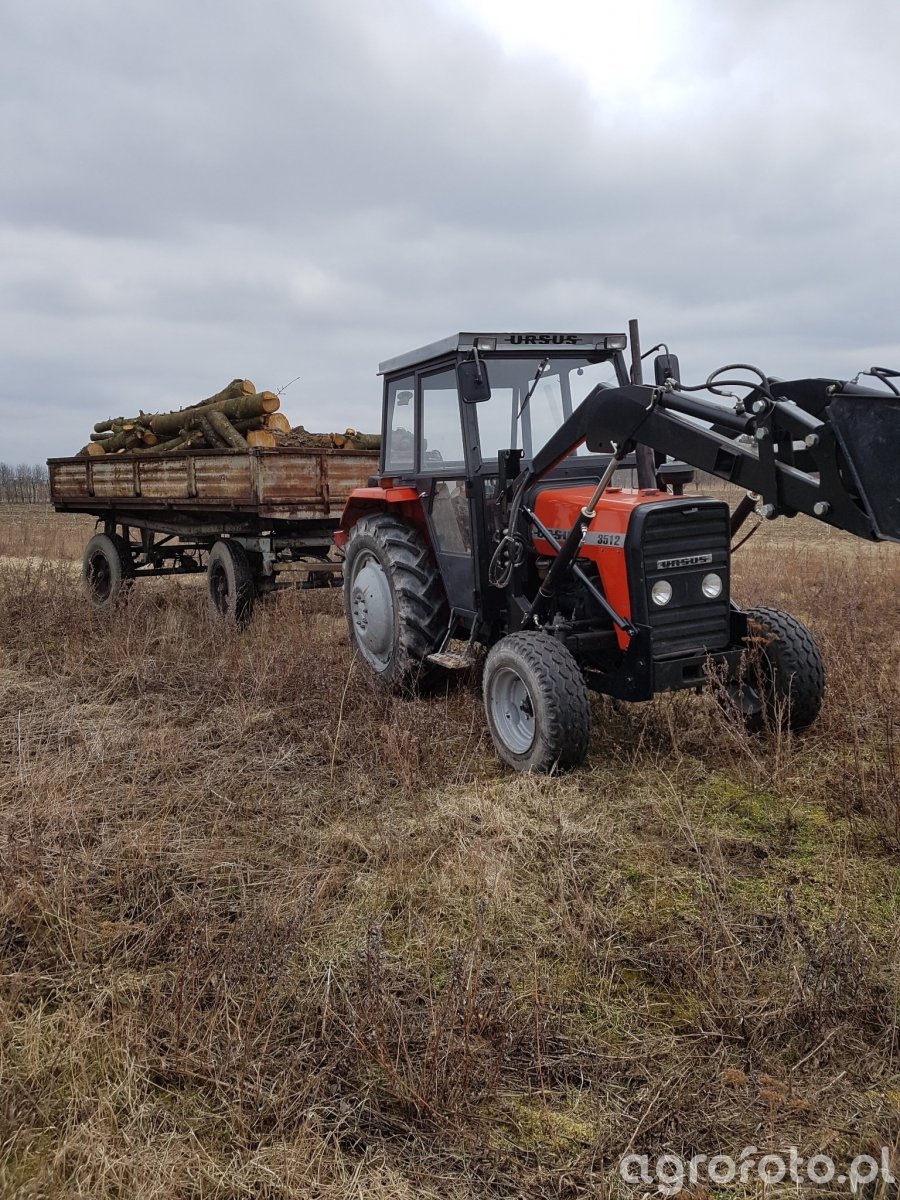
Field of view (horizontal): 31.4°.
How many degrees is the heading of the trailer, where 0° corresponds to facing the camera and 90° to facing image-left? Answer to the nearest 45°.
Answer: approximately 315°

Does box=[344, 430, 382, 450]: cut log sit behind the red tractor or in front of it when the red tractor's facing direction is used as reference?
behind

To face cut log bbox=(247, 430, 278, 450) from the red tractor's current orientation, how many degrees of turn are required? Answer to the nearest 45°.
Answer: approximately 180°

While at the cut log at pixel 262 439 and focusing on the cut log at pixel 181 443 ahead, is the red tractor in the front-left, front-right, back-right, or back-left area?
back-left

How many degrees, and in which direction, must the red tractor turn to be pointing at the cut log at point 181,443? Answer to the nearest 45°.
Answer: approximately 180°

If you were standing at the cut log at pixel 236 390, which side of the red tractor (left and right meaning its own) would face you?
back

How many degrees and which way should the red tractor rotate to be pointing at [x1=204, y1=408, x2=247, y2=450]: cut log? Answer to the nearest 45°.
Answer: approximately 180°

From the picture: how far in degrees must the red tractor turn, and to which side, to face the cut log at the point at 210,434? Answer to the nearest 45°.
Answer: approximately 180°

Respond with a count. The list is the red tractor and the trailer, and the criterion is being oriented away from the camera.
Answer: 0
